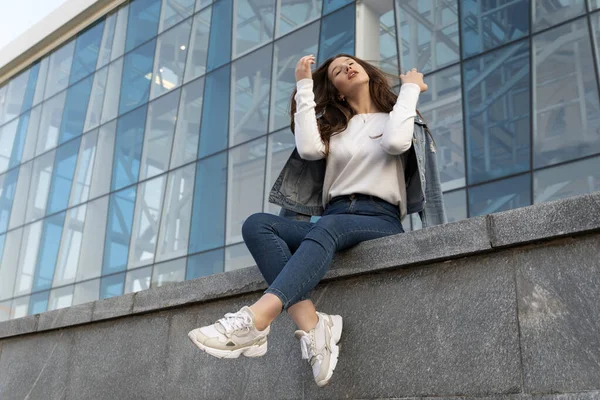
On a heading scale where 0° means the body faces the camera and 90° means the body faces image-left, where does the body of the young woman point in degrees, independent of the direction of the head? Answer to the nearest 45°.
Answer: approximately 45°
